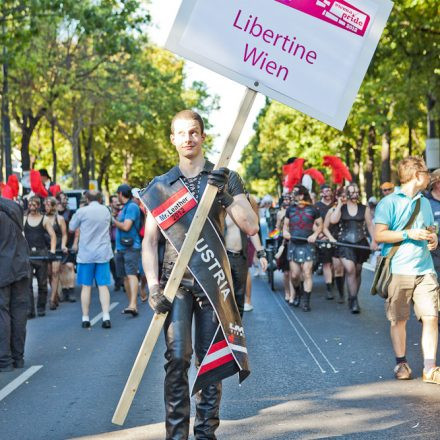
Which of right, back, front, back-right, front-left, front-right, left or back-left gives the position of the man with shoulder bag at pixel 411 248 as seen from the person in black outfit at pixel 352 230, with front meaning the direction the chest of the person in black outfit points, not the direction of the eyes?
front

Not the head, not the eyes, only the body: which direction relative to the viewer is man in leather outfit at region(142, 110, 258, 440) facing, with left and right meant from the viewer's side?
facing the viewer

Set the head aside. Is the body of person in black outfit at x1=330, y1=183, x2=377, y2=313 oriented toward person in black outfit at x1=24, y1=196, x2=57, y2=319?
no

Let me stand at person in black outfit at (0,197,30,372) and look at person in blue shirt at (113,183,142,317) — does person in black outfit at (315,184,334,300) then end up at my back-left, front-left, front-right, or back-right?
front-right

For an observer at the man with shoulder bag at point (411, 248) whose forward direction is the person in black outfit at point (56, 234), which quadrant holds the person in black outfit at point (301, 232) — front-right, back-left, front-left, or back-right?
front-right

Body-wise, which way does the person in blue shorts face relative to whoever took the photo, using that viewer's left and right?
facing away from the viewer

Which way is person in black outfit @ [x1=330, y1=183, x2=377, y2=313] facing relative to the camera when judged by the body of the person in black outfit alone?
toward the camera

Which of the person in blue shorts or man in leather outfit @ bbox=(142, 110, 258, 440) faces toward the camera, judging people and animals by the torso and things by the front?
the man in leather outfit

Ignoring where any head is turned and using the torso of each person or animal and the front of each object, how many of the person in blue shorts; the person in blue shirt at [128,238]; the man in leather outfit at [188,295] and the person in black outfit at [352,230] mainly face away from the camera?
1

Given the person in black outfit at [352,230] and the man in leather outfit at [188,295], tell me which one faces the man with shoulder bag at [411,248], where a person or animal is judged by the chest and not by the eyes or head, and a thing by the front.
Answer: the person in black outfit

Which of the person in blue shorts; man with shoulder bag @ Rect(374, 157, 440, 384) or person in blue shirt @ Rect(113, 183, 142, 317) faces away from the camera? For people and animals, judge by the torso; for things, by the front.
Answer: the person in blue shorts

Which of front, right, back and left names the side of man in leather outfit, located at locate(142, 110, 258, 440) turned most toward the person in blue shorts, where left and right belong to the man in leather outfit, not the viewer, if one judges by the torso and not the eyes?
back
